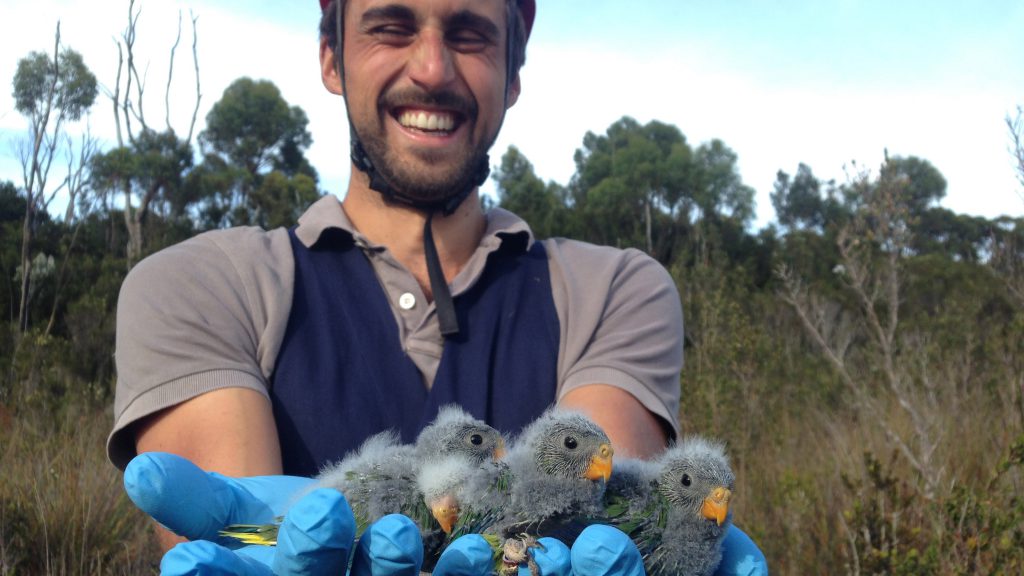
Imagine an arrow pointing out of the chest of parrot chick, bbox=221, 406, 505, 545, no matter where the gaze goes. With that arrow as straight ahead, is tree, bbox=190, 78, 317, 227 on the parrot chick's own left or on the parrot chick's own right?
on the parrot chick's own left

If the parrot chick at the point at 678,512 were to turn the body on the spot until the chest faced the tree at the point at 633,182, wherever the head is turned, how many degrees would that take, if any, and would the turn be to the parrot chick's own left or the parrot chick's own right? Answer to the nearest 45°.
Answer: approximately 135° to the parrot chick's own left

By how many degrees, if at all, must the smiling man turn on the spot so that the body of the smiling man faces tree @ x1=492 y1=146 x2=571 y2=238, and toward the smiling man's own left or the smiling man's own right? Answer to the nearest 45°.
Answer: approximately 180°

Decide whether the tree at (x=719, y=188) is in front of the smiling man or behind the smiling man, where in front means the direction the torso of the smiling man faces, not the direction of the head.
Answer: behind

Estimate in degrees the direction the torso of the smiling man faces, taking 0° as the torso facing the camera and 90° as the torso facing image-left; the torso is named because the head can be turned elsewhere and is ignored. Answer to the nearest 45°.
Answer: approximately 0°

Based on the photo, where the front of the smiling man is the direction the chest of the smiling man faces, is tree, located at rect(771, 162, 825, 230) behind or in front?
behind

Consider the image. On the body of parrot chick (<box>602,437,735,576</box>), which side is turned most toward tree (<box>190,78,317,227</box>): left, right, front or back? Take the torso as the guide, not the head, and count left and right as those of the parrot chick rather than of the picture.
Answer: back

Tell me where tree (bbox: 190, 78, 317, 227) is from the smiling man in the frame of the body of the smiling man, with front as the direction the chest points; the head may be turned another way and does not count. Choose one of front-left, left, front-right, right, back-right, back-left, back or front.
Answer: back

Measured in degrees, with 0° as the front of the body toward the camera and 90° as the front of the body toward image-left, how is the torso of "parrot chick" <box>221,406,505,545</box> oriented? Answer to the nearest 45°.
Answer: approximately 270°
